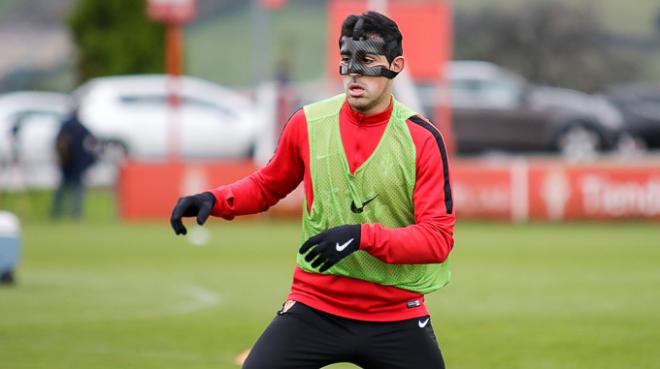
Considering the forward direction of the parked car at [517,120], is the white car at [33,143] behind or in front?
behind

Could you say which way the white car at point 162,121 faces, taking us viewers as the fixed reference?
facing to the right of the viewer

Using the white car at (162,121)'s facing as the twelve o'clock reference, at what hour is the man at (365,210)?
The man is roughly at 3 o'clock from the white car.

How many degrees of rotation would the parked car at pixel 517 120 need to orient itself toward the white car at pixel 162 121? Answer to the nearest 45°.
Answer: approximately 180°

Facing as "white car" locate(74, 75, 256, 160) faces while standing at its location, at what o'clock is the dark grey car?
The dark grey car is roughly at 12 o'clock from the white car.

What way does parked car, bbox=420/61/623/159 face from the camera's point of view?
to the viewer's right

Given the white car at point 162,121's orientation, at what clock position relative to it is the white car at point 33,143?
the white car at point 33,143 is roughly at 6 o'clock from the white car at point 162,121.

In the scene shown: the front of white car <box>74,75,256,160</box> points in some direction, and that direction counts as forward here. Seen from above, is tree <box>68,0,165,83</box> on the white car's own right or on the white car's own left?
on the white car's own left
